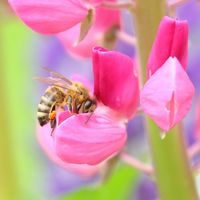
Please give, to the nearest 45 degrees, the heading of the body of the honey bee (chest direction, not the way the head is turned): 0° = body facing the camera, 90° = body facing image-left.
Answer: approximately 270°
